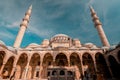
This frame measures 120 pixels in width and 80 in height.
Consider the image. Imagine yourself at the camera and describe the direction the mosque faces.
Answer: facing the viewer
